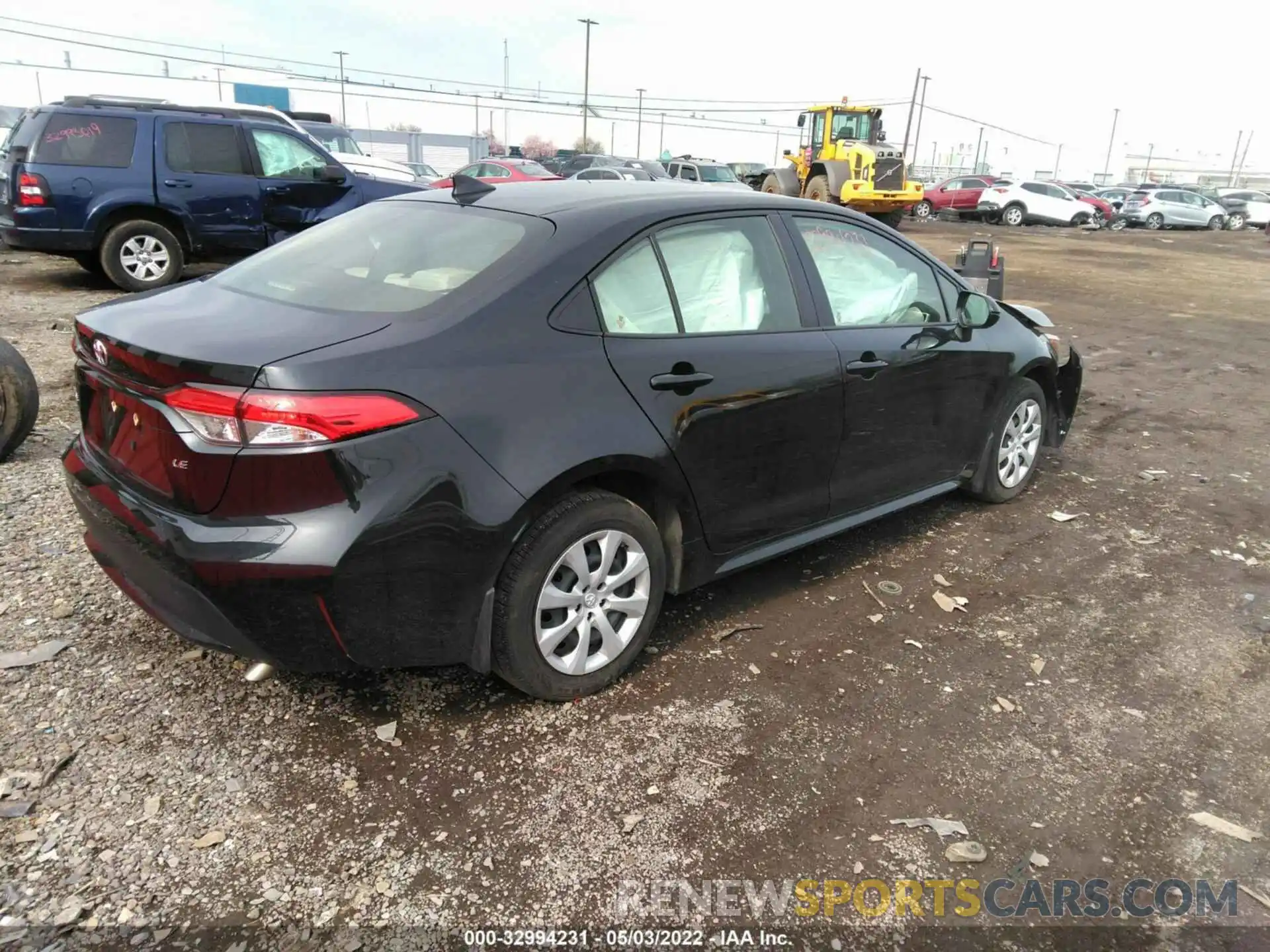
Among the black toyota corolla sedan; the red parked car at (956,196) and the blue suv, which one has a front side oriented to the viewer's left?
the red parked car

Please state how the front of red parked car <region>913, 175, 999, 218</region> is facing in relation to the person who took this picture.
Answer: facing to the left of the viewer

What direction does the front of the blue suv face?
to the viewer's right

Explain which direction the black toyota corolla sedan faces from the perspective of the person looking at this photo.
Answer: facing away from the viewer and to the right of the viewer

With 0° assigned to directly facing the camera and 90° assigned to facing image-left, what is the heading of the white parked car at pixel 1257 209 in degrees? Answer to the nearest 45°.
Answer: approximately 90°

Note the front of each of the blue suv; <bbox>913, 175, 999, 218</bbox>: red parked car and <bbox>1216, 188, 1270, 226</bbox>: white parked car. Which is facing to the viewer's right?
the blue suv

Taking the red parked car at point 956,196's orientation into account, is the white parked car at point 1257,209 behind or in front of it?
behind

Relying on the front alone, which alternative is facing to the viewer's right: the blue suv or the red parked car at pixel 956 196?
the blue suv

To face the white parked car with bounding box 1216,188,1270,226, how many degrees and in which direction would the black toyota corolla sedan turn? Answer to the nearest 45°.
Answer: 0° — it already faces it

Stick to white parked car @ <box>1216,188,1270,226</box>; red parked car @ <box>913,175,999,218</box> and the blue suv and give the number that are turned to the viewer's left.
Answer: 2

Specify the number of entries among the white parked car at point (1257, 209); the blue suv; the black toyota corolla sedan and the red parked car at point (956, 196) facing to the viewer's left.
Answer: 2

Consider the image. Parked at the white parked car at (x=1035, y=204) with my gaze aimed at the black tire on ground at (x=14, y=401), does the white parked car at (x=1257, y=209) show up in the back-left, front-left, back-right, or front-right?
back-left

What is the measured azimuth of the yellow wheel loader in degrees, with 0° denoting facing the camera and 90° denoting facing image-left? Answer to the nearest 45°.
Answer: approximately 135°

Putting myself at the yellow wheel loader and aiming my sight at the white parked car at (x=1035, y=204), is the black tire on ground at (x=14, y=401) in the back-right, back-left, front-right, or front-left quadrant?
back-right

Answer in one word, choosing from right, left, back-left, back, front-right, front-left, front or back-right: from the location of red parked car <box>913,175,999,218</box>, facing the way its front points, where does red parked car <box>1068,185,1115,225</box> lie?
back
